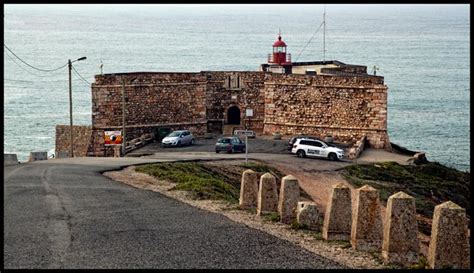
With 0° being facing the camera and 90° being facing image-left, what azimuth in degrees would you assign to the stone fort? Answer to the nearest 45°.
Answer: approximately 0°

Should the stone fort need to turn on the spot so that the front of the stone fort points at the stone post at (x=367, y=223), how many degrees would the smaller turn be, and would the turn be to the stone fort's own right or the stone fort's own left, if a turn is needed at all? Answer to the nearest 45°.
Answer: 0° — it already faces it

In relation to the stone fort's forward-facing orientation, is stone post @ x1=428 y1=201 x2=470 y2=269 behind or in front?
in front

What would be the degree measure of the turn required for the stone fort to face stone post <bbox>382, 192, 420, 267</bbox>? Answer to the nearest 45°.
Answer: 0° — it already faces it

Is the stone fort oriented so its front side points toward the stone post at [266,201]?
yes

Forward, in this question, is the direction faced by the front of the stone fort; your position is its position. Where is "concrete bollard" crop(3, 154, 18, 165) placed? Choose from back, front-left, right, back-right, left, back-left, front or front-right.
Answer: front-right

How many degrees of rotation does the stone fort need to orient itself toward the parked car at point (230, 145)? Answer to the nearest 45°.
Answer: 0° — it already faces it

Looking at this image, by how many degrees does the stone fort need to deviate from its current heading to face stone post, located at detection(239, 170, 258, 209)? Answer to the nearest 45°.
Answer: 0° — it already faces it
